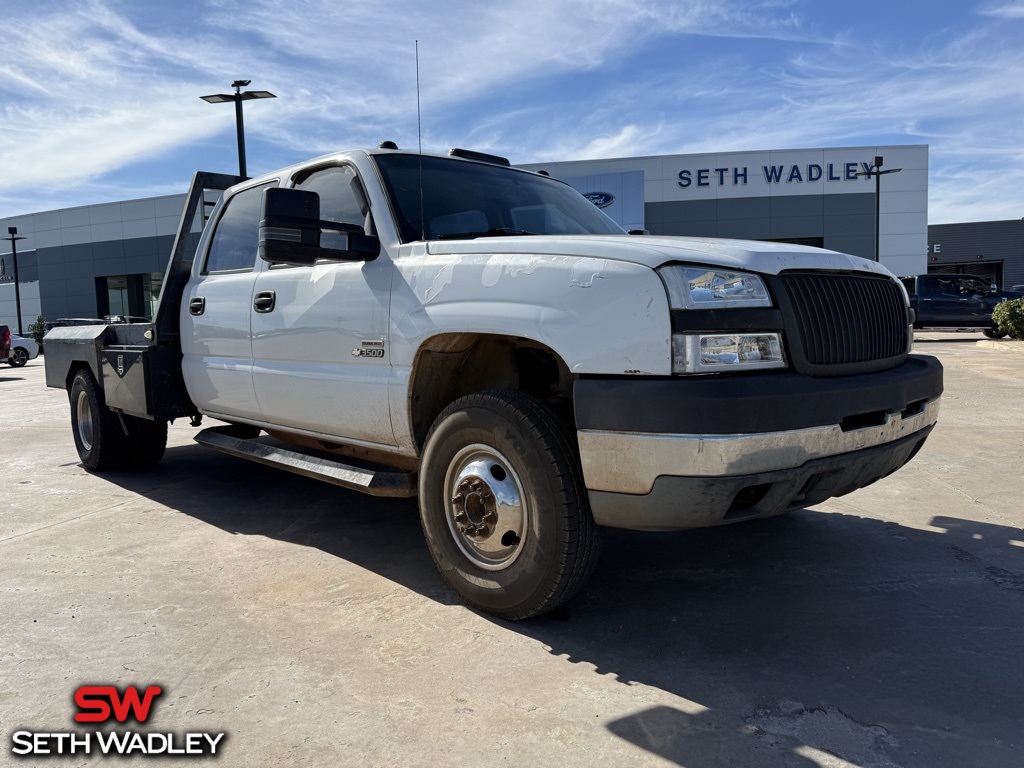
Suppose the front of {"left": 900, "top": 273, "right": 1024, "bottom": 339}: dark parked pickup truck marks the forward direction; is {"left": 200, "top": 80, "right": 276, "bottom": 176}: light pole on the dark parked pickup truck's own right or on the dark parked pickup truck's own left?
on the dark parked pickup truck's own right

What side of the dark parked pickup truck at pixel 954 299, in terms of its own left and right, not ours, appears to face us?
right

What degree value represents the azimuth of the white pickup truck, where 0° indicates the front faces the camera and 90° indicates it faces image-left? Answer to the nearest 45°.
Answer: approximately 315°

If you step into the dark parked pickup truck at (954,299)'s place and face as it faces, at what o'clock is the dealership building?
The dealership building is roughly at 8 o'clock from the dark parked pickup truck.

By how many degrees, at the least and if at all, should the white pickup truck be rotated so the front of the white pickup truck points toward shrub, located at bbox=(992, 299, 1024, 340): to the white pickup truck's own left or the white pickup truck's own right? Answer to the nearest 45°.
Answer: approximately 90° to the white pickup truck's own left

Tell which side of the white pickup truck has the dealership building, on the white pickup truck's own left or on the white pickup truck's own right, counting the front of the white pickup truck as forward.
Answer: on the white pickup truck's own left

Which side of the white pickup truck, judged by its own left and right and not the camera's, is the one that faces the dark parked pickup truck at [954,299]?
left
